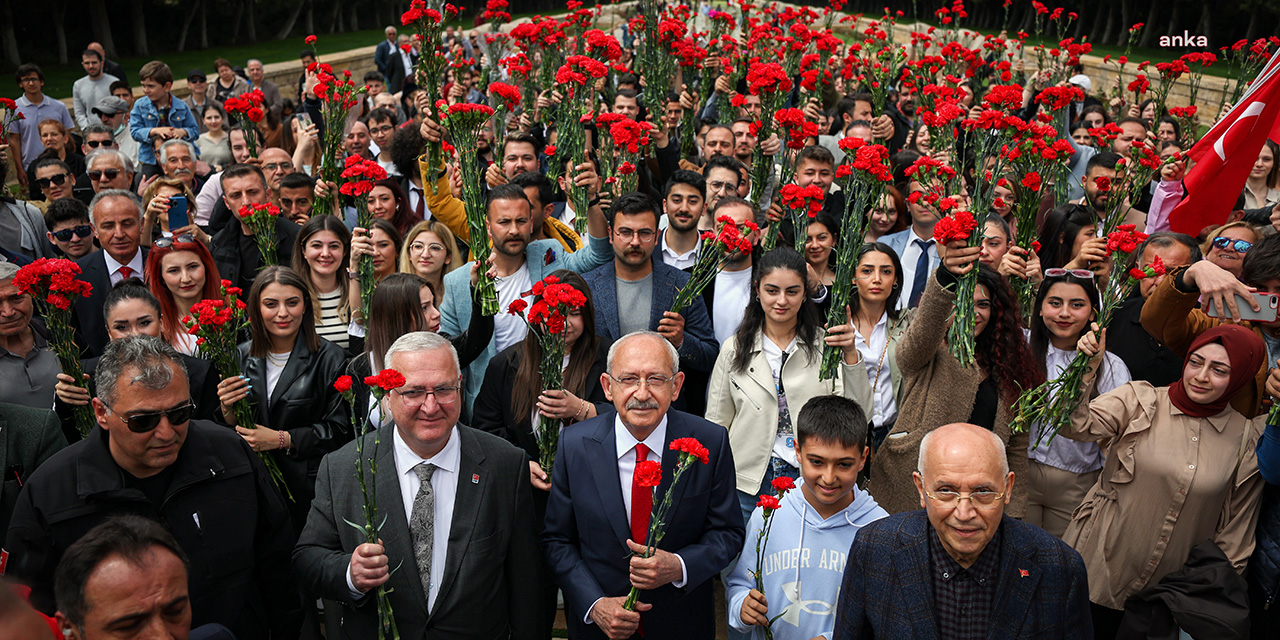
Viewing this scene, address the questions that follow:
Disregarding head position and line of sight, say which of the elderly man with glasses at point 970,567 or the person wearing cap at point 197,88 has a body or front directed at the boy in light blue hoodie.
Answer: the person wearing cap

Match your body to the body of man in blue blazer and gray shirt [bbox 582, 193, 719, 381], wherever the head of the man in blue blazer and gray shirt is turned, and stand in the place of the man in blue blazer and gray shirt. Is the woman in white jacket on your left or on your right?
on your left

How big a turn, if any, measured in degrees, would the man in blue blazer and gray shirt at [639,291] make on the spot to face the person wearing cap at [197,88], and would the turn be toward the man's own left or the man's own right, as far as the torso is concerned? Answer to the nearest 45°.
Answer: approximately 135° to the man's own right

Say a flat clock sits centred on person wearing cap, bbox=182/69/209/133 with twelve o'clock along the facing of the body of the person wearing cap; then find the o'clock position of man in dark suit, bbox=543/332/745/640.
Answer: The man in dark suit is roughly at 12 o'clock from the person wearing cap.

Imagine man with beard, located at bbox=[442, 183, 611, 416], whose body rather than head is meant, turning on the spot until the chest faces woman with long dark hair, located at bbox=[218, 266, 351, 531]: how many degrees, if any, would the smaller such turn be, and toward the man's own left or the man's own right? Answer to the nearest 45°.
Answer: approximately 45° to the man's own right

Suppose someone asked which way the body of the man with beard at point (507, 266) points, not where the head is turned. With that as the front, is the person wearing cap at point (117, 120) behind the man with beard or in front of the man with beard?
behind
